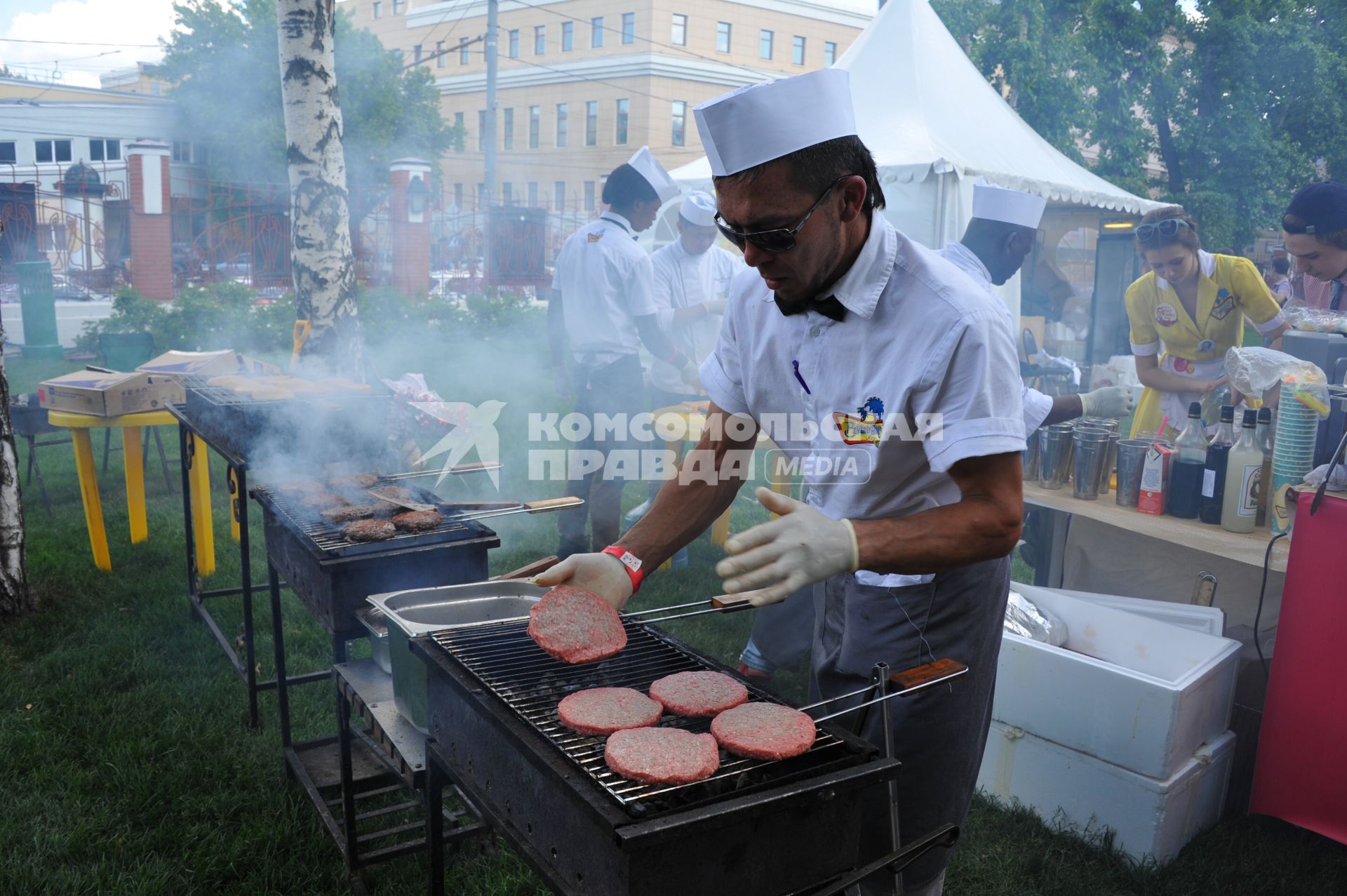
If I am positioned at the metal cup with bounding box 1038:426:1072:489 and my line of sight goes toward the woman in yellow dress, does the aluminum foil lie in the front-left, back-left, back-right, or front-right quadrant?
back-right

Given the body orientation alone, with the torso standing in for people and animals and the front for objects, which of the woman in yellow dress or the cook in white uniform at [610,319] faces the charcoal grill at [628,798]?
the woman in yellow dress

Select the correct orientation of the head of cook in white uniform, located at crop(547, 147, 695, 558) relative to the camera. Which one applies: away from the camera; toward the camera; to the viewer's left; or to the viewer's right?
to the viewer's right

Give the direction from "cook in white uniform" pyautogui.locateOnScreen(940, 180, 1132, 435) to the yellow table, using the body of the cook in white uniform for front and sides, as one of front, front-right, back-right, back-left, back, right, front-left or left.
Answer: back

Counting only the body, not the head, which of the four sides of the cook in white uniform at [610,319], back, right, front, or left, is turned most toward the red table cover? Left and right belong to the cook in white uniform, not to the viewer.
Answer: right

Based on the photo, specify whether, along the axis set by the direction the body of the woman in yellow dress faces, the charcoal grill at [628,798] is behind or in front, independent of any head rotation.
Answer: in front

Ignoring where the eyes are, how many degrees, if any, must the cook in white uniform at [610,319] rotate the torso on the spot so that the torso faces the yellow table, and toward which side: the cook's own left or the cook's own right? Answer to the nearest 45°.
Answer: approximately 135° to the cook's own left

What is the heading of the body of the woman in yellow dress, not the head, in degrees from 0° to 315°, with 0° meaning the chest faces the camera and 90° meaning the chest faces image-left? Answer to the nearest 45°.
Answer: approximately 0°

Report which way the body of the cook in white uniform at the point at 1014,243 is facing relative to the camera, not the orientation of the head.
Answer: to the viewer's right

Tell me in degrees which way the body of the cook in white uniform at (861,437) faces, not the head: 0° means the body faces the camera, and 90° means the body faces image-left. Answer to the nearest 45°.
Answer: approximately 45°

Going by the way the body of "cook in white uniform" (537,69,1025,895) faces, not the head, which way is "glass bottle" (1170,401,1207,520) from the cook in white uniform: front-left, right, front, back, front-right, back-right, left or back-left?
back

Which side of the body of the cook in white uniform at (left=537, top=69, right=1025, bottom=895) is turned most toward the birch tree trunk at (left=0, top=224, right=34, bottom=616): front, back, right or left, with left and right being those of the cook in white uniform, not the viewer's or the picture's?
right
